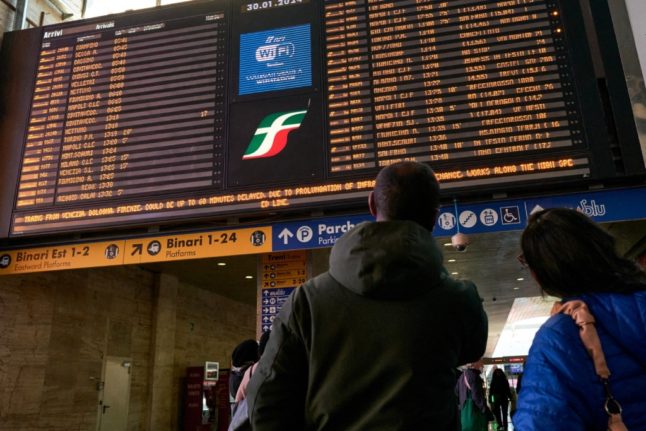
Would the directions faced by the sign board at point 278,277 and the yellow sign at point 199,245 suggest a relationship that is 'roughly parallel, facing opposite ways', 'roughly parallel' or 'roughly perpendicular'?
roughly parallel

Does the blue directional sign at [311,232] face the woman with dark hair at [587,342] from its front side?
yes

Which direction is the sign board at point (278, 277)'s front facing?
toward the camera

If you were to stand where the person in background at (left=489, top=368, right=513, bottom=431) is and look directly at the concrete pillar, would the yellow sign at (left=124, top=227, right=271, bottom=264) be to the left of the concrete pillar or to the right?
left

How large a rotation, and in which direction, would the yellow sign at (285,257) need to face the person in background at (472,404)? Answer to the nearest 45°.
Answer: approximately 90° to its left

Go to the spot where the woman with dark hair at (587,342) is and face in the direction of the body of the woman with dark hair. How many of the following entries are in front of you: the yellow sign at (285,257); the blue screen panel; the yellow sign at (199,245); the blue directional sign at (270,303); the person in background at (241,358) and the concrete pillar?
6

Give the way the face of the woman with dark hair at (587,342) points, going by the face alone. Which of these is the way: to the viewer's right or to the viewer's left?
to the viewer's left

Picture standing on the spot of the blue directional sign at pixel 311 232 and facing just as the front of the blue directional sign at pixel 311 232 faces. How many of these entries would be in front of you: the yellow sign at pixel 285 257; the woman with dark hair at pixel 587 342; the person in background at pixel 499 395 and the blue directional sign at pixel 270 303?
1

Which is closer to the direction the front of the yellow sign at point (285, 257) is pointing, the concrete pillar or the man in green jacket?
the man in green jacket

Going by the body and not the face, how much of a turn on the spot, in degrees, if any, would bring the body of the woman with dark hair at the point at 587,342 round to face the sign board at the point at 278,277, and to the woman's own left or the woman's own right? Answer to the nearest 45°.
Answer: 0° — they already face it

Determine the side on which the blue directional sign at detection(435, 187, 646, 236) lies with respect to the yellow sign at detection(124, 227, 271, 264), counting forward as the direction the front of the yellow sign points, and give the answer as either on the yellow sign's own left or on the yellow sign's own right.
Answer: on the yellow sign's own left

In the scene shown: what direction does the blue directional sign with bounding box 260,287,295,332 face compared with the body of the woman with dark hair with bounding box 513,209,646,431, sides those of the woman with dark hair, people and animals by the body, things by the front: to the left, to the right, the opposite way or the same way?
the opposite way

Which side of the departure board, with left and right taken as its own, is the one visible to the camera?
front

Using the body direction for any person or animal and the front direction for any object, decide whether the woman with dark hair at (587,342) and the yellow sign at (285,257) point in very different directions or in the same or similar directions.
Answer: very different directions

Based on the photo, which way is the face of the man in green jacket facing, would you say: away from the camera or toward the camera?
away from the camera

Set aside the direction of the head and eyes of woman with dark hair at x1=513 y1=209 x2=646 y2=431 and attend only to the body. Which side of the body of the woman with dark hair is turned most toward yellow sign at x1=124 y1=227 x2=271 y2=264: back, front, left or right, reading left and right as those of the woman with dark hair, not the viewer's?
front
